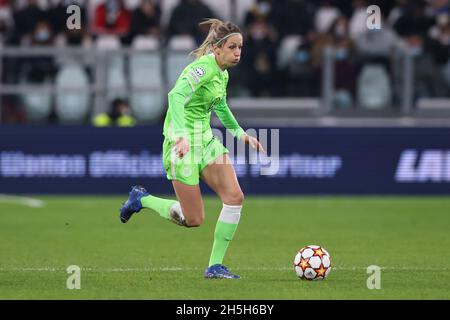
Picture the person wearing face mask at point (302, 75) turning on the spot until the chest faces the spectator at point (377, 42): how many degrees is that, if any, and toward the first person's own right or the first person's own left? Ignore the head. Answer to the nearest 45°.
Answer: approximately 90° to the first person's own left

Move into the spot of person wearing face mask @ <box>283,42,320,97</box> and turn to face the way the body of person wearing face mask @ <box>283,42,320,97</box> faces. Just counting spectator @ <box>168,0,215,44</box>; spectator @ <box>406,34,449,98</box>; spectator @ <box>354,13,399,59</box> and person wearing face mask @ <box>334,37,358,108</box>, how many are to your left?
3

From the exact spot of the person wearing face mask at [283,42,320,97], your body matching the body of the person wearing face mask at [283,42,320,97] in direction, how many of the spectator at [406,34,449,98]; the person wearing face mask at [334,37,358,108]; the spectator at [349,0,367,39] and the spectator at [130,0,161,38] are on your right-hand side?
1

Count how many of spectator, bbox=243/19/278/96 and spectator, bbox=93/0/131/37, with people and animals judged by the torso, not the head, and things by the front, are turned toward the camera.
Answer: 2

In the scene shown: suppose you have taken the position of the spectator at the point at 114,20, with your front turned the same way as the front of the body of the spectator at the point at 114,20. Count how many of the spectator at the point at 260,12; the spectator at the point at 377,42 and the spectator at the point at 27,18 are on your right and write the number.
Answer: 1

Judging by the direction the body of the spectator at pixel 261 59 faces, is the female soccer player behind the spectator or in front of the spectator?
in front

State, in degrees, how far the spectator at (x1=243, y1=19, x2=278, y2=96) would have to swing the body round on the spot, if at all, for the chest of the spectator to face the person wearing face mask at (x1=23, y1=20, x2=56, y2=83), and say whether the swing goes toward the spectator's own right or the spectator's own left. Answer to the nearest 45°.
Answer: approximately 90° to the spectator's own right

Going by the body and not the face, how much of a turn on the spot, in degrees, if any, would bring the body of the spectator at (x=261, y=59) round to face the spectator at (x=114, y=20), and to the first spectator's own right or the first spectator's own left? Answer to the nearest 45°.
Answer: approximately 90° to the first spectator's own right

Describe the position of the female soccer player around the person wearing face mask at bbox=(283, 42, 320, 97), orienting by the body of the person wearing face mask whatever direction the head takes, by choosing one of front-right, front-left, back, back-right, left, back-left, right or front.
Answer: front

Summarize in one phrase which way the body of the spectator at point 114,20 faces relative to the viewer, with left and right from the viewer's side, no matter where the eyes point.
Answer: facing the viewer

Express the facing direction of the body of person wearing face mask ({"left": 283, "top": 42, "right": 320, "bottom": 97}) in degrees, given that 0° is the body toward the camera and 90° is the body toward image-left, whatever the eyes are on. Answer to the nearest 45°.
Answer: approximately 0°

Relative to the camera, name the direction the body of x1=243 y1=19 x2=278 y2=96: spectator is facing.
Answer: toward the camera
